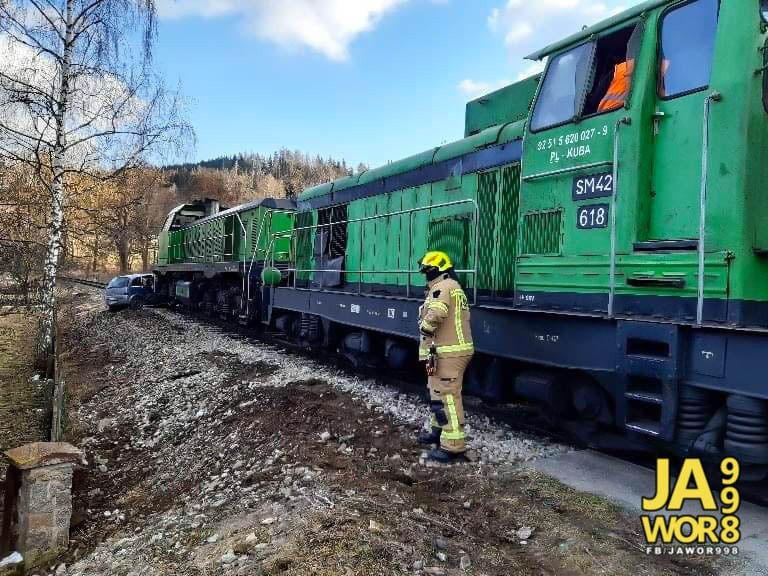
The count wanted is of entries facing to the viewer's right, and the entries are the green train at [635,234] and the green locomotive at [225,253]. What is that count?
0

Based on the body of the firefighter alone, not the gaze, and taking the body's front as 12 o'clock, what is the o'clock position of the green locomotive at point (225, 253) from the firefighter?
The green locomotive is roughly at 2 o'clock from the firefighter.

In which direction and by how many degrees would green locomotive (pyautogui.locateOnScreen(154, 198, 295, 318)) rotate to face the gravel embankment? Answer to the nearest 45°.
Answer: approximately 135° to its left

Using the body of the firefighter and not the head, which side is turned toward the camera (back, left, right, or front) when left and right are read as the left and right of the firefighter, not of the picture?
left

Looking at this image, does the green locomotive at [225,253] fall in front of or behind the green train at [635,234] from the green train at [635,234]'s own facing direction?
in front

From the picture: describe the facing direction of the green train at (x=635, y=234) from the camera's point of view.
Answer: facing away from the viewer and to the left of the viewer

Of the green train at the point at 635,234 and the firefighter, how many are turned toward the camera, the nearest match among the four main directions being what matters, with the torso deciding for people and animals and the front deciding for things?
0

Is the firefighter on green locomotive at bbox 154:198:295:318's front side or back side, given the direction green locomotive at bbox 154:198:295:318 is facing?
on the back side

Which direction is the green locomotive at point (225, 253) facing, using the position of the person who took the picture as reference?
facing away from the viewer and to the left of the viewer

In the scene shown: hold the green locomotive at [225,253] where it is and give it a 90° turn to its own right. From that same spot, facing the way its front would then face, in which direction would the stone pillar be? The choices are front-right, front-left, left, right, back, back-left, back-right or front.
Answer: back-right
